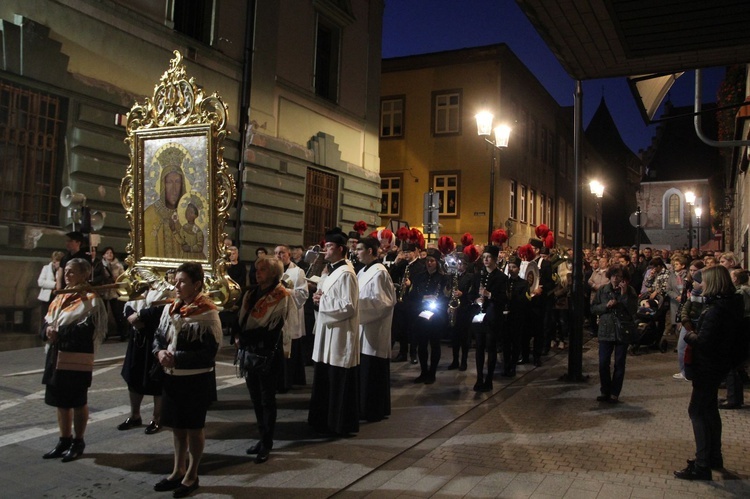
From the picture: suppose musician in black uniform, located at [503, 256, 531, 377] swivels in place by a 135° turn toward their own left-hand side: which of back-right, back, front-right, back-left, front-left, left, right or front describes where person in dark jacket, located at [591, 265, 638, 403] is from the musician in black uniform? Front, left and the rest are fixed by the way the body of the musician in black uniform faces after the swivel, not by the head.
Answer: front-right

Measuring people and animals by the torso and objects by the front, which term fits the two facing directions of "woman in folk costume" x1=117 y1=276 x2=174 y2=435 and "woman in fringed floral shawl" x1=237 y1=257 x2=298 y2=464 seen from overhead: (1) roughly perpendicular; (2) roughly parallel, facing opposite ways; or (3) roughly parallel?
roughly parallel

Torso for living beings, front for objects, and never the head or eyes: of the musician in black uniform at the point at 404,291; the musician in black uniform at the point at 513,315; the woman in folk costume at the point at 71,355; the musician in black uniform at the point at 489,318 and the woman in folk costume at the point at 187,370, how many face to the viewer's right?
0

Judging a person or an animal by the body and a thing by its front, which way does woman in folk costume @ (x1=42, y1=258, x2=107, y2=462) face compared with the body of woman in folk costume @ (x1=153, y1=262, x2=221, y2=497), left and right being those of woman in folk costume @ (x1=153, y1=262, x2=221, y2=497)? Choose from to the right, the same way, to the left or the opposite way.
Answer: the same way

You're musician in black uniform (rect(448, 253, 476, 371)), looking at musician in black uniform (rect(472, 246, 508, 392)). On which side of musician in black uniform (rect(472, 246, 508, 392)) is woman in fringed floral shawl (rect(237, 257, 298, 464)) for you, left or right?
right

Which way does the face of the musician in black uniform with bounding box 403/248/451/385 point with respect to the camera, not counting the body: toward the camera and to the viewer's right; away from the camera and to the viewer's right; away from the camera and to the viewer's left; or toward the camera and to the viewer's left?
toward the camera and to the viewer's left

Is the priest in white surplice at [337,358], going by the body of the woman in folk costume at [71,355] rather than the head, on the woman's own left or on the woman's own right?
on the woman's own left

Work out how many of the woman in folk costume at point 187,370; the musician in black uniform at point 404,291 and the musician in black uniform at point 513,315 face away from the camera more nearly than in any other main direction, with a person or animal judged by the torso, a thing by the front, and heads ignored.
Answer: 0

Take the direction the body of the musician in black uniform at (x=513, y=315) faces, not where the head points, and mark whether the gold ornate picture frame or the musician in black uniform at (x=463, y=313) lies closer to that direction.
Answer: the gold ornate picture frame

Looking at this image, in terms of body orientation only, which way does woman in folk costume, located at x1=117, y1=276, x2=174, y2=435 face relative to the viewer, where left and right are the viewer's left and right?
facing the viewer and to the left of the viewer

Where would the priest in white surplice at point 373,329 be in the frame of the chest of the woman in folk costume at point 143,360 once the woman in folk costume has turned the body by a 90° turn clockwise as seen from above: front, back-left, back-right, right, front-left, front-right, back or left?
back-right

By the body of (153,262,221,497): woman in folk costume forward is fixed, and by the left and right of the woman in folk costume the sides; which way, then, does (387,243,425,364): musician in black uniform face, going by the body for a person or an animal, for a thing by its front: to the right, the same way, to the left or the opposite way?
the same way

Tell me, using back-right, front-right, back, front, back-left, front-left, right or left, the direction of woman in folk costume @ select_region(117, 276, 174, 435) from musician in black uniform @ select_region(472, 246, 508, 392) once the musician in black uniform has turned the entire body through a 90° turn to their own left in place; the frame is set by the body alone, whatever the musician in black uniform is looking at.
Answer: right

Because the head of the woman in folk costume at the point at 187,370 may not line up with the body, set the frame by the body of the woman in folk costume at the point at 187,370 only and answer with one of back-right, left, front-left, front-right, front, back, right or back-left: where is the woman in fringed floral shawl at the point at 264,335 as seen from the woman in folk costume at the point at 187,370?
back

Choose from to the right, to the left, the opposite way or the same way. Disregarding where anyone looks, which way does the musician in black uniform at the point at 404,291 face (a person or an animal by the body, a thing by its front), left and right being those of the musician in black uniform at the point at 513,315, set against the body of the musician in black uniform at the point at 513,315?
the same way
